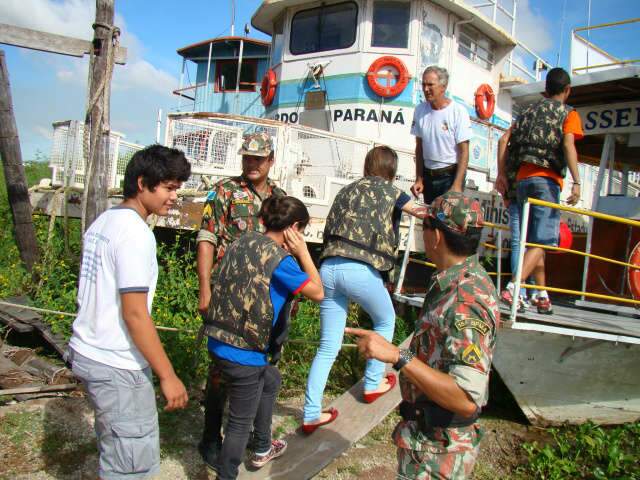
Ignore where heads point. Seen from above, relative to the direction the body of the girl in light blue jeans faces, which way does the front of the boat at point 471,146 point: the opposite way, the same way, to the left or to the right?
the opposite way

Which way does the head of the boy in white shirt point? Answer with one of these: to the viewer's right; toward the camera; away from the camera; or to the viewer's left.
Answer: to the viewer's right

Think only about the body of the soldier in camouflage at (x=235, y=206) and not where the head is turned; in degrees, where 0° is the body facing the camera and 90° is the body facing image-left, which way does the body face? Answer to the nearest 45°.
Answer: approximately 315°

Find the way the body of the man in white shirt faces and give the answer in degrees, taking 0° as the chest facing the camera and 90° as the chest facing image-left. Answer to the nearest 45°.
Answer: approximately 45°

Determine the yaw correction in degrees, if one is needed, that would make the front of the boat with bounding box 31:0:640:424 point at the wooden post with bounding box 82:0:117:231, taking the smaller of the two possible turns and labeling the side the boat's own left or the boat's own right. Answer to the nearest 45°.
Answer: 0° — it already faces it

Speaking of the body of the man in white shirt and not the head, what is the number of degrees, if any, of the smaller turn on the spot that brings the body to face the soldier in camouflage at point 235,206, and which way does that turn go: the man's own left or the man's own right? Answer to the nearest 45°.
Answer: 0° — they already face them

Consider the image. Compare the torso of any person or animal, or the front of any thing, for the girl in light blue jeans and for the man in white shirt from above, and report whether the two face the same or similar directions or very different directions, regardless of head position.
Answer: very different directions

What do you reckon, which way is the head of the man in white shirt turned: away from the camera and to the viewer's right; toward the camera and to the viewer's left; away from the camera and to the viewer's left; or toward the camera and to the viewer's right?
toward the camera and to the viewer's left

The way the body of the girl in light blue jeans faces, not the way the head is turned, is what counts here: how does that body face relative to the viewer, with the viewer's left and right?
facing away from the viewer and to the right of the viewer

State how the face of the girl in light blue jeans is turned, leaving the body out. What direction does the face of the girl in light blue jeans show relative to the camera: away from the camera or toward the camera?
away from the camera

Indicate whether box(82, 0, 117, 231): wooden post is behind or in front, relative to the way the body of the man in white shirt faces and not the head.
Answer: in front

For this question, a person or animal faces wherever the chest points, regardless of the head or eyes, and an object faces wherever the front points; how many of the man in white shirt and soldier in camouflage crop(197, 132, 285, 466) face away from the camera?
0

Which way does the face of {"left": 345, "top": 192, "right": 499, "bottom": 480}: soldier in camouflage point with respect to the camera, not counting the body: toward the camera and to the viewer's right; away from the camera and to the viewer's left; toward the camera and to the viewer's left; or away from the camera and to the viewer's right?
away from the camera and to the viewer's left

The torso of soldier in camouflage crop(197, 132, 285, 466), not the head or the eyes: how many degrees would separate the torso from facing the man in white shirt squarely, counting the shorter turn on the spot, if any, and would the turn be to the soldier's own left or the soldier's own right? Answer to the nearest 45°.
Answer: approximately 90° to the soldier's own left
